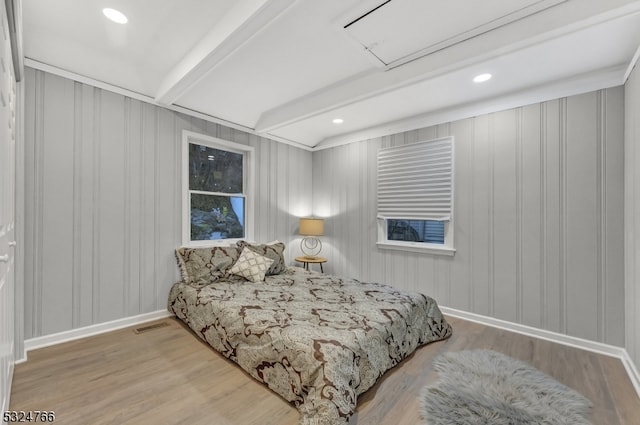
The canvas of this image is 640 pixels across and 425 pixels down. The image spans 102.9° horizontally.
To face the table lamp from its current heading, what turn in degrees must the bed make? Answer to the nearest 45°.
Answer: approximately 135° to its left

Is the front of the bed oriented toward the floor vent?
no

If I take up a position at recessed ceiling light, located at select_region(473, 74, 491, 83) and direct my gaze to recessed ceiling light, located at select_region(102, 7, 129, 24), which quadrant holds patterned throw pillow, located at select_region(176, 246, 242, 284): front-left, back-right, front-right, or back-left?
front-right

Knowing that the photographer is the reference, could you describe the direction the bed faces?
facing the viewer and to the right of the viewer

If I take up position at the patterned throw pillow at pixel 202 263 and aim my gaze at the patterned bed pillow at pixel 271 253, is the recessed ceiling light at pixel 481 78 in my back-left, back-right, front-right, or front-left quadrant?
front-right

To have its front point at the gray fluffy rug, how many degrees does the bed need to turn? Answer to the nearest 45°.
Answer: approximately 45° to its left

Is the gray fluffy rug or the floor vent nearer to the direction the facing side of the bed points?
the gray fluffy rug
